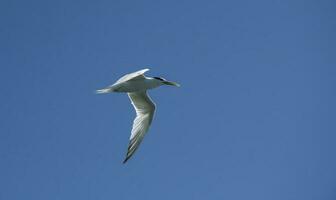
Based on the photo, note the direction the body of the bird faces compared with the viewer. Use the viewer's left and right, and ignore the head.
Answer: facing to the right of the viewer
